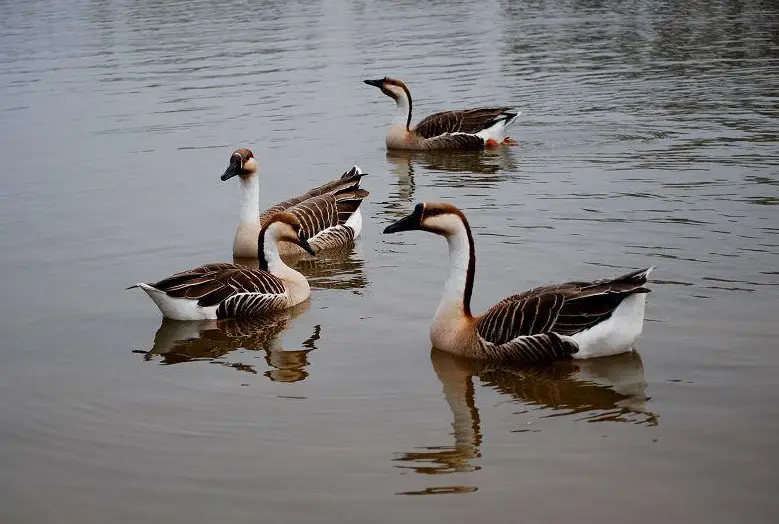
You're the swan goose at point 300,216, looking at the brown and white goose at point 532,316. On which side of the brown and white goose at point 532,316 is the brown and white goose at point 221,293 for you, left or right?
right

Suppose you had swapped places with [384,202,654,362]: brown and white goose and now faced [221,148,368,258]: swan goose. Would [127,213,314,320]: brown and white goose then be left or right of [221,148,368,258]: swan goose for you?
left

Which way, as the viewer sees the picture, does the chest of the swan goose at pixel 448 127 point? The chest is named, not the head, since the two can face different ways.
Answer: to the viewer's left

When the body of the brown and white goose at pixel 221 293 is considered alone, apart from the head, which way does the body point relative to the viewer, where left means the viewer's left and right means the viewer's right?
facing to the right of the viewer

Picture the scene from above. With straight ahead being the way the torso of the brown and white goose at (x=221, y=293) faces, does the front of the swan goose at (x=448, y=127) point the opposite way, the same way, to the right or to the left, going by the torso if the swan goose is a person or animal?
the opposite way

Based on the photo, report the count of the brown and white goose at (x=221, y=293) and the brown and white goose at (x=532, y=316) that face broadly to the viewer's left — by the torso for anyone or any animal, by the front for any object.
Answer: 1

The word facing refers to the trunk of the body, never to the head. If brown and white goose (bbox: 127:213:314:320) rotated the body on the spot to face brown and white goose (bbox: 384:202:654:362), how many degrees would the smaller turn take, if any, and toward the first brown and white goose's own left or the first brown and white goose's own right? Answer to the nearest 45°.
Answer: approximately 45° to the first brown and white goose's own right

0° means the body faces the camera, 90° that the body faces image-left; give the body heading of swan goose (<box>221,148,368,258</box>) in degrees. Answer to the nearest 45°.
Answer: approximately 45°

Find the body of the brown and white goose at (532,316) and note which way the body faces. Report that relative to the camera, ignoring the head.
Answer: to the viewer's left

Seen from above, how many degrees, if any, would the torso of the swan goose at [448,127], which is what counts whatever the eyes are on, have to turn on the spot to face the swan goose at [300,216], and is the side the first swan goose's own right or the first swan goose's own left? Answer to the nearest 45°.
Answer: approximately 90° to the first swan goose's own left

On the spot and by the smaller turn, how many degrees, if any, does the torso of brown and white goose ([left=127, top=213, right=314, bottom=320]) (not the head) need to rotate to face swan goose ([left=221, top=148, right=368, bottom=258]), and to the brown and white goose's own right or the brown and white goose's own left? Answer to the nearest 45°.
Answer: approximately 90° to the brown and white goose's own left

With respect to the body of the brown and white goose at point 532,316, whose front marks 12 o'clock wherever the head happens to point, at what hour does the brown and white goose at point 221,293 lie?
the brown and white goose at point 221,293 is roughly at 1 o'clock from the brown and white goose at point 532,316.

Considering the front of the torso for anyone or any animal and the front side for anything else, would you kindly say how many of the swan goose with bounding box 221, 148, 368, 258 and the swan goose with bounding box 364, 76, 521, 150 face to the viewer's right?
0

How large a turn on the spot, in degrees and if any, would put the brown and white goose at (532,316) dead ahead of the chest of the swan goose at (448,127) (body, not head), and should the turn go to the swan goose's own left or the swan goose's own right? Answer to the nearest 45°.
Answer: approximately 90° to the swan goose's own left
